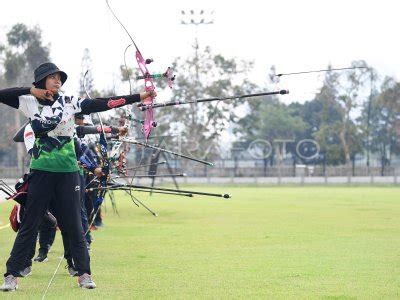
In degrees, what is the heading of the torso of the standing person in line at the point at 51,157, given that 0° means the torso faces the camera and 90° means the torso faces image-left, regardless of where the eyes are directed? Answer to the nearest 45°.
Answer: approximately 0°
